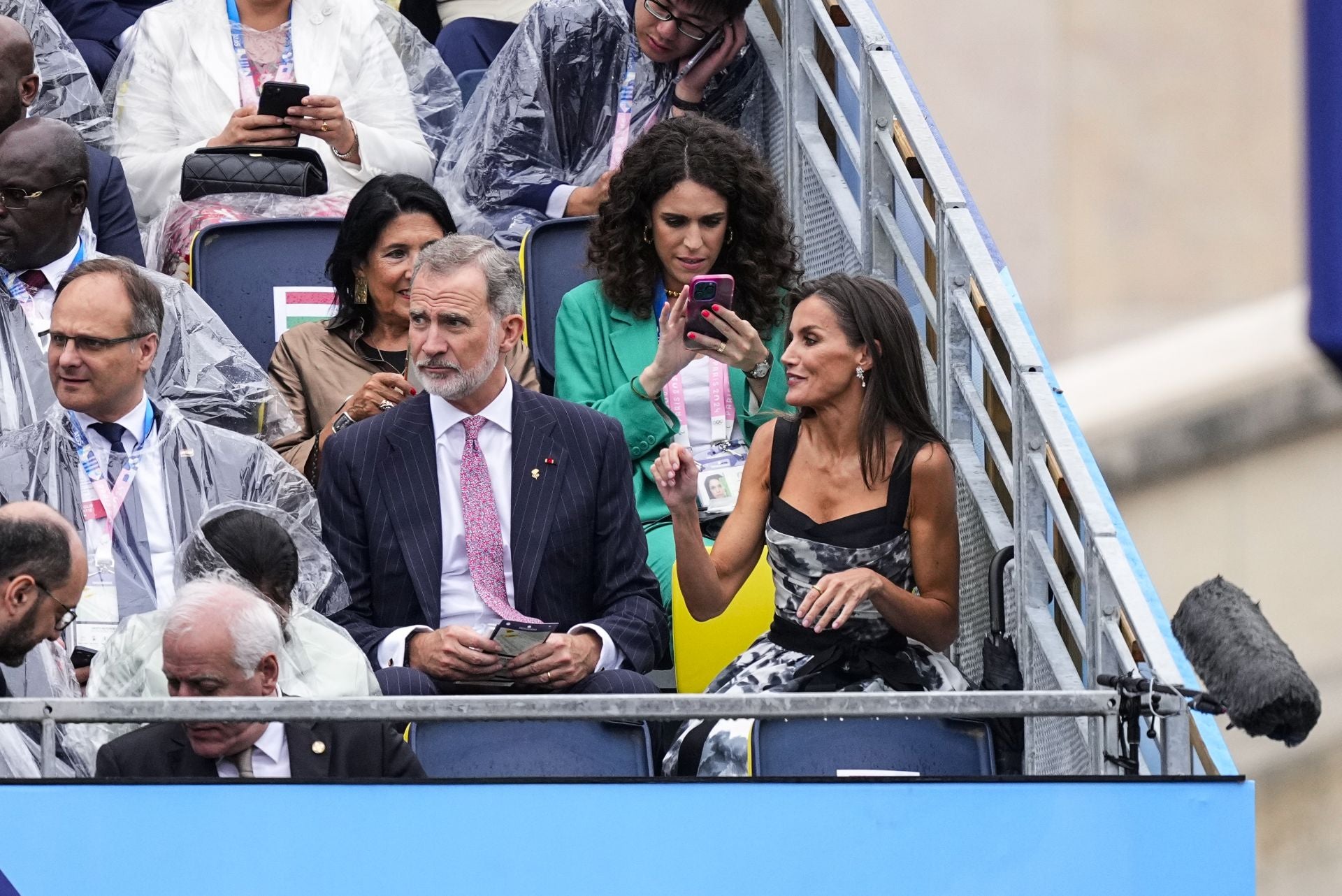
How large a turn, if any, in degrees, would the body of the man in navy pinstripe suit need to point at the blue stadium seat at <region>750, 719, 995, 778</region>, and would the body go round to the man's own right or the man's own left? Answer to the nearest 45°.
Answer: approximately 45° to the man's own left

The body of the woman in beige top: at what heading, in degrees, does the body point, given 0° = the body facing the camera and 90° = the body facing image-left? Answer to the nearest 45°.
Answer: approximately 315°

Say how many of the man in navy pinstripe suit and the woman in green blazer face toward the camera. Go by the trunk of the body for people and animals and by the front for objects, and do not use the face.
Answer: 2

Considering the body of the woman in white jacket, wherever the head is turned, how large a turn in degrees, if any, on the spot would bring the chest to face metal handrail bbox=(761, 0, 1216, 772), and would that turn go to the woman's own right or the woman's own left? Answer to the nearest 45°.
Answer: approximately 45° to the woman's own left

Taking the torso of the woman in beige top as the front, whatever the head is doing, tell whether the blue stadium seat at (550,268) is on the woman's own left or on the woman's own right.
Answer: on the woman's own left

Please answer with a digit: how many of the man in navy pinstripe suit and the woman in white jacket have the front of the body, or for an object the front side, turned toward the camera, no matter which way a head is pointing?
2

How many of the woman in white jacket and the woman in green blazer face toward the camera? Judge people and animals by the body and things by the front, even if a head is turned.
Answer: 2

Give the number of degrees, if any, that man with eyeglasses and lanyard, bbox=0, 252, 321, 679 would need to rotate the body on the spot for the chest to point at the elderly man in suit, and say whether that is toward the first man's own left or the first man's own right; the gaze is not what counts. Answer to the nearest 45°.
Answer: approximately 45° to the first man's own left

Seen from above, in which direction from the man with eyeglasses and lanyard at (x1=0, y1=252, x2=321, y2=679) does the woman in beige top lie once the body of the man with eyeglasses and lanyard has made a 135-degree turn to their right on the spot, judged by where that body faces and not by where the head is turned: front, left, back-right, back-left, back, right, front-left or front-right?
front-right

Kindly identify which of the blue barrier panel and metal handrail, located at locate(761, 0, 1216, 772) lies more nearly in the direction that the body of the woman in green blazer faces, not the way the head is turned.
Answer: the blue barrier panel
